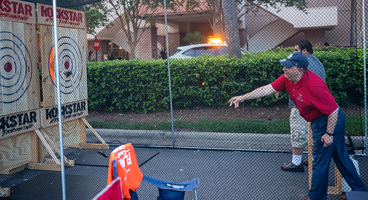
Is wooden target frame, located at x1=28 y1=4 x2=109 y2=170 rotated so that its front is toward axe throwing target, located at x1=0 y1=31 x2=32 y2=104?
no

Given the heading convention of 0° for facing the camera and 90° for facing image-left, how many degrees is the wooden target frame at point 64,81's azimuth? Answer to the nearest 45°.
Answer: approximately 315°

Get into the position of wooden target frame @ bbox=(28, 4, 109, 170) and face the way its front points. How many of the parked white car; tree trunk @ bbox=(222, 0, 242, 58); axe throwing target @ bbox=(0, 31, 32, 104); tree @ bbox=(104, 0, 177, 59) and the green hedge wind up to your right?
1

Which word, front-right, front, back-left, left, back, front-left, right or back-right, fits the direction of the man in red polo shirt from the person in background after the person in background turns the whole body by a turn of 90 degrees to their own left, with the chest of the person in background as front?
front

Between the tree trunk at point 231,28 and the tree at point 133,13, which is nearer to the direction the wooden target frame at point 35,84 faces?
the tree trunk

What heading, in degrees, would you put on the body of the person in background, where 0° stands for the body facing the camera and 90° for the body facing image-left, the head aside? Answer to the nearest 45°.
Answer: approximately 90°

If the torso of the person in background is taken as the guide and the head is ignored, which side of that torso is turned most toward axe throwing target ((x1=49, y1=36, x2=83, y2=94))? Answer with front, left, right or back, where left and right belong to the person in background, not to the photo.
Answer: front

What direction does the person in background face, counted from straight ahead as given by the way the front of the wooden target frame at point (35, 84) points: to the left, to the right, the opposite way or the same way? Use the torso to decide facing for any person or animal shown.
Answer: the opposite way

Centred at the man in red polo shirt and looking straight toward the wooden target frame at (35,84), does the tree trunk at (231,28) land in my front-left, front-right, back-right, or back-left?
front-right

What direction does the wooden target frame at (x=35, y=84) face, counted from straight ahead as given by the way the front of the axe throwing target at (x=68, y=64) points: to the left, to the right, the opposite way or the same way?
the same way
